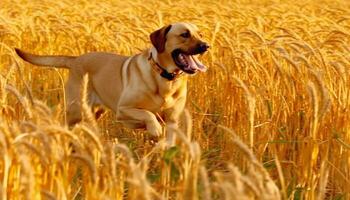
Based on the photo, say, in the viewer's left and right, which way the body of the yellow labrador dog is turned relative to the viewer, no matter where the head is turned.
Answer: facing the viewer and to the right of the viewer
